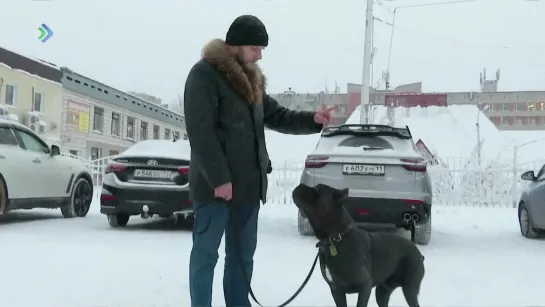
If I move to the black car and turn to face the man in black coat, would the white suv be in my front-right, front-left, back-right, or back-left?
back-right

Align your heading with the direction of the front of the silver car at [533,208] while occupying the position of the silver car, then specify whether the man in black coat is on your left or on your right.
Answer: on your left

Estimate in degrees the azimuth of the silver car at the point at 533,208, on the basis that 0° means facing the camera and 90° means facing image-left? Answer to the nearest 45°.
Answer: approximately 135°

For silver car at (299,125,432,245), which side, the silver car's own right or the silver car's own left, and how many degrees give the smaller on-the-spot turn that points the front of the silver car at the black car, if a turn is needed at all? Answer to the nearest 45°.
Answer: approximately 90° to the silver car's own left

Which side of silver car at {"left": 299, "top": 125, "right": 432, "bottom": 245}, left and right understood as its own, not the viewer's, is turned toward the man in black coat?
back

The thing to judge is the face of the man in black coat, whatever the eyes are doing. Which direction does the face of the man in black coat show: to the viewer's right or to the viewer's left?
to the viewer's right

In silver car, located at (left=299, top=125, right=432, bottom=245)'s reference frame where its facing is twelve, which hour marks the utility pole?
The utility pole is roughly at 12 o'clock from the silver car.

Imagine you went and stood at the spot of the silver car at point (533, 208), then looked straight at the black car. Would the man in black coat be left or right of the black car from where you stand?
left

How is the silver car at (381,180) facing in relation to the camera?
away from the camera

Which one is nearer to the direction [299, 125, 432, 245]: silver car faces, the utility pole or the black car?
the utility pole
